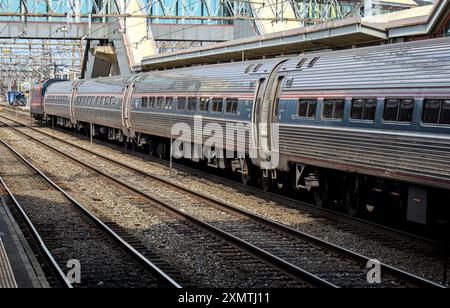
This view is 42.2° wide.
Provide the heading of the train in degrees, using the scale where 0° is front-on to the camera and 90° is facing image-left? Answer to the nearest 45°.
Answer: approximately 135°
